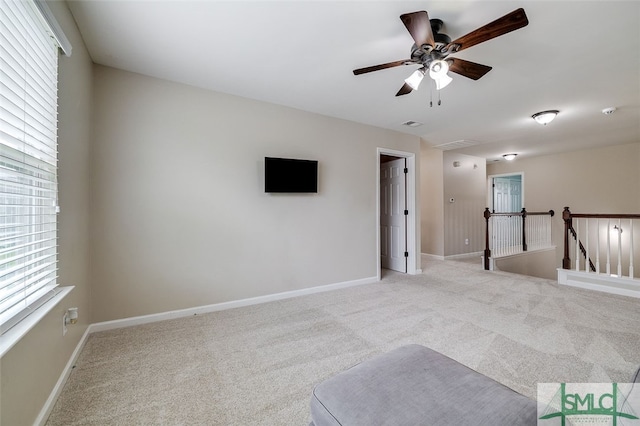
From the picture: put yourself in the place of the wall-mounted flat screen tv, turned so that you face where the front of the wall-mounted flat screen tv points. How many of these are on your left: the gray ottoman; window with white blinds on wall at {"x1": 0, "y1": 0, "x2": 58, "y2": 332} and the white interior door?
1

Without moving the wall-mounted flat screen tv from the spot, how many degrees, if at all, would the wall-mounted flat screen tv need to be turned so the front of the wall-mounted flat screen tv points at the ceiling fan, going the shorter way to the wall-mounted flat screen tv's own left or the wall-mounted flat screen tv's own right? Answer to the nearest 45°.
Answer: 0° — it already faces it

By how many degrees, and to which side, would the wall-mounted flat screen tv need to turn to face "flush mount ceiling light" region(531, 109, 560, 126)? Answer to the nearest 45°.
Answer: approximately 45° to its left

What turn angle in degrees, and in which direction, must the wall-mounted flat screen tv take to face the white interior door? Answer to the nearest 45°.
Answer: approximately 90° to its left

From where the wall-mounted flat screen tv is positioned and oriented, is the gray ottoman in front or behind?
in front

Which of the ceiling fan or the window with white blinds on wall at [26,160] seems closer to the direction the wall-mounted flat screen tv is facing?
the ceiling fan

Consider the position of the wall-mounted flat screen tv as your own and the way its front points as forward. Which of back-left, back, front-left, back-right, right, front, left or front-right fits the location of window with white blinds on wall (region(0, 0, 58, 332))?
right

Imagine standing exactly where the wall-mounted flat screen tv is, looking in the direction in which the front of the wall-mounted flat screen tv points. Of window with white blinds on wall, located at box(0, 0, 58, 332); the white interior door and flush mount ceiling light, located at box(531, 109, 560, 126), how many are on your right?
1
